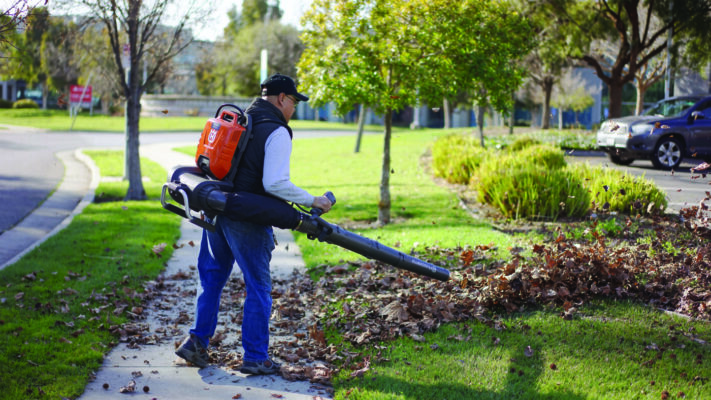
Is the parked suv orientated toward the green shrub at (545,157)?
yes

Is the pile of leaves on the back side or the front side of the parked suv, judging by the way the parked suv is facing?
on the front side

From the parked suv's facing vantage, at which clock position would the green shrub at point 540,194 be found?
The green shrub is roughly at 11 o'clock from the parked suv.

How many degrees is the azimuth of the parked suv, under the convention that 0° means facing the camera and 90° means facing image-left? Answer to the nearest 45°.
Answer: approximately 45°

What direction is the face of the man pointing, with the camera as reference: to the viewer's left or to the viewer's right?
to the viewer's right

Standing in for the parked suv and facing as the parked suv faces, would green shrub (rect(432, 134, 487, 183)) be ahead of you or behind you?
ahead
